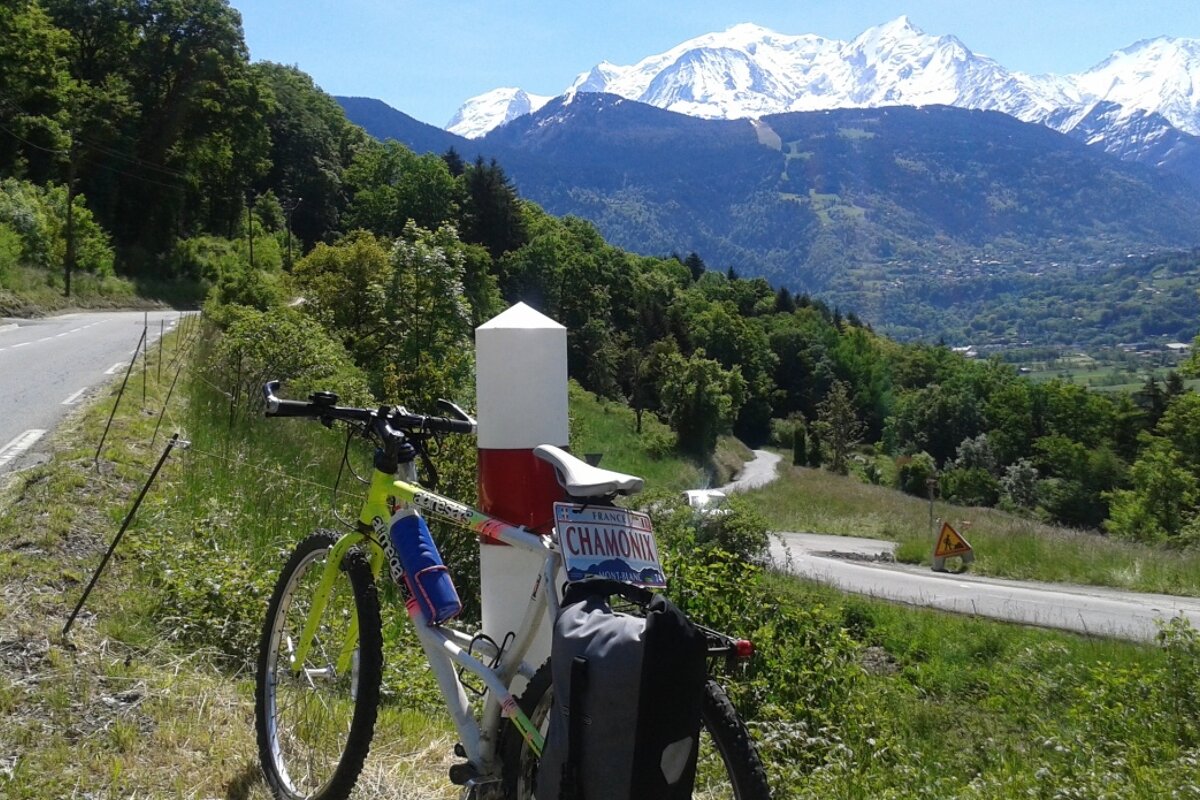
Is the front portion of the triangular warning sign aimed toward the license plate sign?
yes

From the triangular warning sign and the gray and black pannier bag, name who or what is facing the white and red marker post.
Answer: the triangular warning sign

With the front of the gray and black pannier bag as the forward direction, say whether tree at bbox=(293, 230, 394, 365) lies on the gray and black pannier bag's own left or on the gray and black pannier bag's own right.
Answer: on the gray and black pannier bag's own right

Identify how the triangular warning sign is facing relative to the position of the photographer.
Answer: facing the viewer

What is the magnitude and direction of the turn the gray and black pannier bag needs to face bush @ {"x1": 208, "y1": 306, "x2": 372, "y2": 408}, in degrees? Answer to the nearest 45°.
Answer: approximately 135° to its right

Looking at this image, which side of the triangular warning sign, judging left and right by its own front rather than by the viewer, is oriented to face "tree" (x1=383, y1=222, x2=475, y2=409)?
right

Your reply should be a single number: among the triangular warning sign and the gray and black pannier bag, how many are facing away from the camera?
0

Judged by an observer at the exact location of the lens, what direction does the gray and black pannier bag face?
facing the viewer and to the left of the viewer

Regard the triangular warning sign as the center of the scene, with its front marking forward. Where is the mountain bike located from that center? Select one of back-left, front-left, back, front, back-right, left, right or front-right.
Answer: front

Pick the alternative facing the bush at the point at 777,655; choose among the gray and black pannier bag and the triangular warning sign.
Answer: the triangular warning sign

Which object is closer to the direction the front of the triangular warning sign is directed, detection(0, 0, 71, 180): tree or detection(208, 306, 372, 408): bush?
the bush

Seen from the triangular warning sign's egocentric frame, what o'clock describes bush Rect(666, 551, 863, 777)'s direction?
The bush is roughly at 12 o'clock from the triangular warning sign.

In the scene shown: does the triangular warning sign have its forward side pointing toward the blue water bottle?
yes
